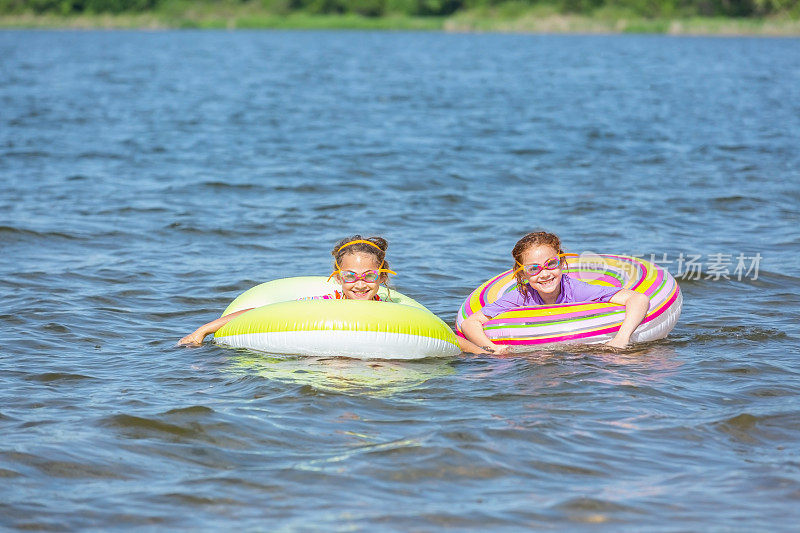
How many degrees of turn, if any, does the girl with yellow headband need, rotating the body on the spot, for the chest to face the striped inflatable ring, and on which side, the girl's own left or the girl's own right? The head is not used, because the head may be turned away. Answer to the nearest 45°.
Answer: approximately 90° to the girl's own left

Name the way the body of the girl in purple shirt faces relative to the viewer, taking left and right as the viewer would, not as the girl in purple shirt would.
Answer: facing the viewer

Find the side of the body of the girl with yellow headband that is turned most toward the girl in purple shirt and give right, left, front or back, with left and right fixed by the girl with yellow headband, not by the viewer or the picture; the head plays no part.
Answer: left

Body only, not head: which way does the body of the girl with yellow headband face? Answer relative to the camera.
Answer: toward the camera

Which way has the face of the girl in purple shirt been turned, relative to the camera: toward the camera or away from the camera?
toward the camera

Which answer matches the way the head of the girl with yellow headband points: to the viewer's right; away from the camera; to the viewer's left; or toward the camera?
toward the camera

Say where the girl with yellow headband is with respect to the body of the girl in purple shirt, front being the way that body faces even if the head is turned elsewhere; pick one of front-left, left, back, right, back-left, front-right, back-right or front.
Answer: right

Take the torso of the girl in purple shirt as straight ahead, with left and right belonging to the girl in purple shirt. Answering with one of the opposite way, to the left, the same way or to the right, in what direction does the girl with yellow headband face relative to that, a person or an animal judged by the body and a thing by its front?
the same way

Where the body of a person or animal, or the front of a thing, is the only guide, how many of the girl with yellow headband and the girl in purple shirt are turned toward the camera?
2
